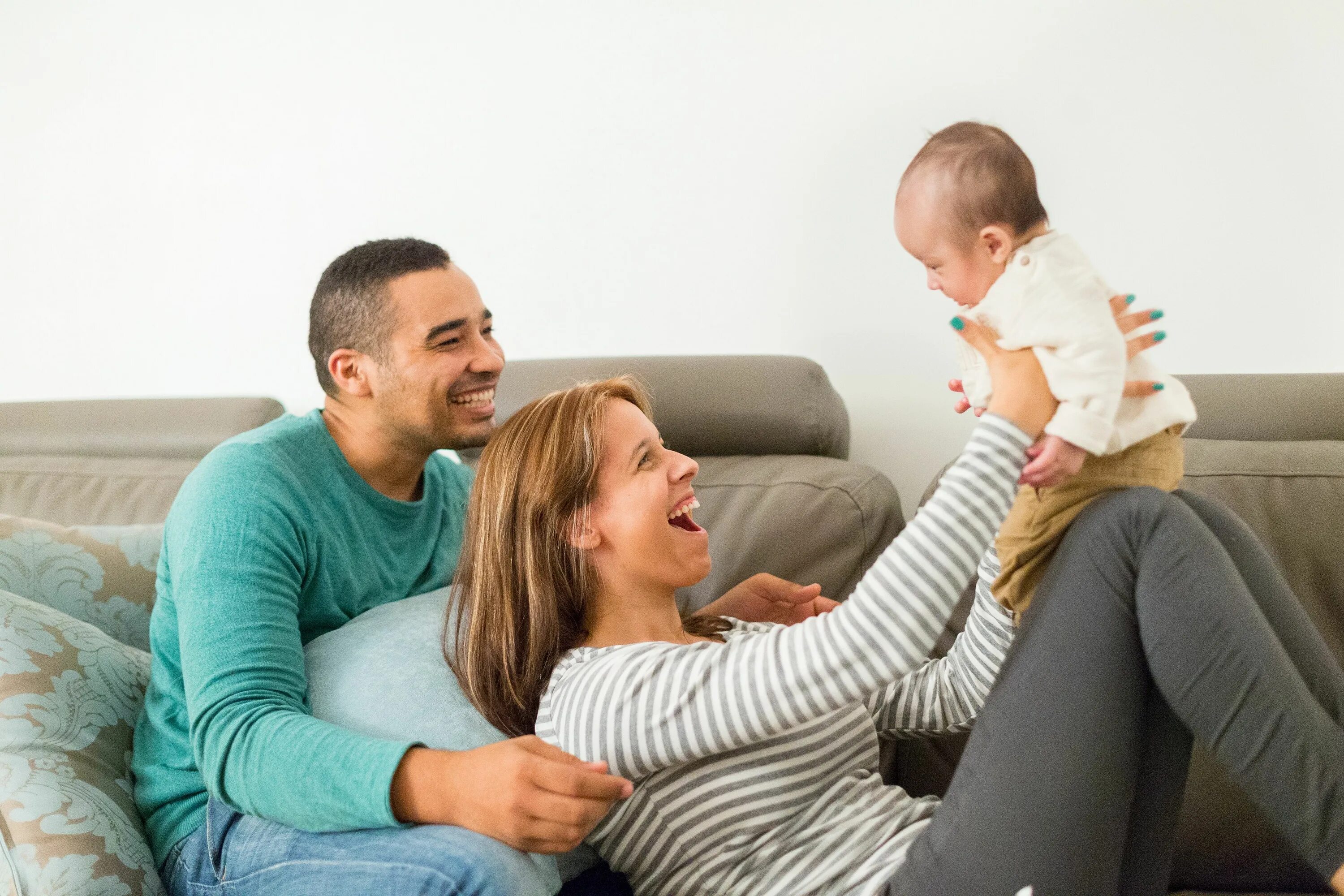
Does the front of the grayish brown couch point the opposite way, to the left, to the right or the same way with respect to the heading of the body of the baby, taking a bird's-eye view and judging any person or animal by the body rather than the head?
to the left

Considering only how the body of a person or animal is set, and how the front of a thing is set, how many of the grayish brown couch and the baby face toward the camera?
1

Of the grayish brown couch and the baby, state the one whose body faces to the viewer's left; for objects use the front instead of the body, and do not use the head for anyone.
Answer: the baby

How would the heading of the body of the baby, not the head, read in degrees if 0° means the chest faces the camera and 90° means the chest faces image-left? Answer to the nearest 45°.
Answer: approximately 90°

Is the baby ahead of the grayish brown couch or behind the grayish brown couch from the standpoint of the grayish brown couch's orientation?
ahead

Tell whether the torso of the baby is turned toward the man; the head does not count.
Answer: yes

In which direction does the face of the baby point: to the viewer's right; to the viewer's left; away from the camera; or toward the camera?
to the viewer's left
